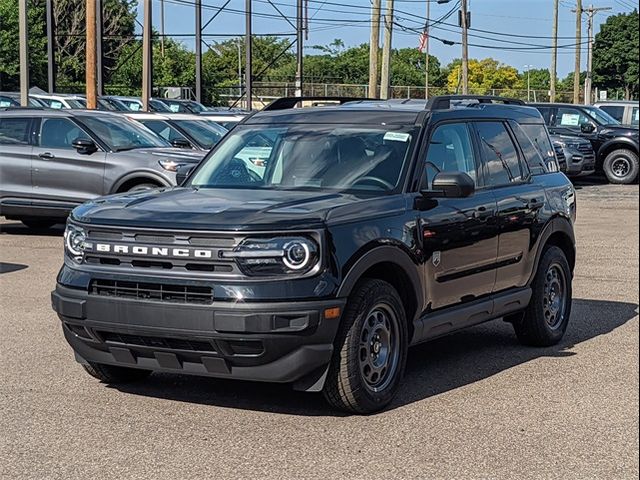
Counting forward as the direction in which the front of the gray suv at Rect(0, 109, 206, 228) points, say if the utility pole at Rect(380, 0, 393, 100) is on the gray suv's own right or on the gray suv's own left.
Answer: on the gray suv's own left

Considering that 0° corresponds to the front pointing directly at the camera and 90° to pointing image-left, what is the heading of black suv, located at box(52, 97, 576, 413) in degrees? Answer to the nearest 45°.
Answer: approximately 45°

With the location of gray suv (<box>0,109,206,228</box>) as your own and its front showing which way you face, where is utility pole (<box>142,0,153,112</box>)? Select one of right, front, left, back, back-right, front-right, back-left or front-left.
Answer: back-left

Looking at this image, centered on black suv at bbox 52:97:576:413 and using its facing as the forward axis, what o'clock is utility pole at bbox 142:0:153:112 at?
The utility pole is roughly at 4 o'clock from the black suv.

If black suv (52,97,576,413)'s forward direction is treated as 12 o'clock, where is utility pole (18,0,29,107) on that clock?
The utility pole is roughly at 4 o'clock from the black suv.

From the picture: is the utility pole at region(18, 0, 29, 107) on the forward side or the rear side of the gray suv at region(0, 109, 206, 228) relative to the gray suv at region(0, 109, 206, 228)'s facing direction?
on the rear side

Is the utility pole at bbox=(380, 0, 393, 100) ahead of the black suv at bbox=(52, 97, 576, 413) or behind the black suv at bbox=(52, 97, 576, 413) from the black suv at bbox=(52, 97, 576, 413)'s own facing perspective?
behind

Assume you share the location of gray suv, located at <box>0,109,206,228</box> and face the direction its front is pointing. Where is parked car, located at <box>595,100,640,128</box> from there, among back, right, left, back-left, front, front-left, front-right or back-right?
left

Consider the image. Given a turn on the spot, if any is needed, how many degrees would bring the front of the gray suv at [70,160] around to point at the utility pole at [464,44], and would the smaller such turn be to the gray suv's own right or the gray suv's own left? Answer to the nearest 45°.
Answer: approximately 90° to the gray suv's own left

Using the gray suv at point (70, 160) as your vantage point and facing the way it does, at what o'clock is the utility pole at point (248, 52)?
The utility pole is roughly at 8 o'clock from the gray suv.

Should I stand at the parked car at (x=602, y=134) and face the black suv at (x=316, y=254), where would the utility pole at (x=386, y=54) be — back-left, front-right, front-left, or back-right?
back-right
